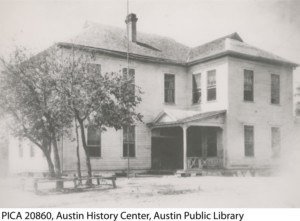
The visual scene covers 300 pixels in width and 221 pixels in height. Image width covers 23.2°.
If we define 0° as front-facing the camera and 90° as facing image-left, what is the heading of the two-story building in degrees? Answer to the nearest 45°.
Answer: approximately 315°

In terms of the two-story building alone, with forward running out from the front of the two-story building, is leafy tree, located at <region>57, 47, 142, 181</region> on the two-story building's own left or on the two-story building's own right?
on the two-story building's own right

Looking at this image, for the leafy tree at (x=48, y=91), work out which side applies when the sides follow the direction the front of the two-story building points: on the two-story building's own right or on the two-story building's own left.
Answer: on the two-story building's own right

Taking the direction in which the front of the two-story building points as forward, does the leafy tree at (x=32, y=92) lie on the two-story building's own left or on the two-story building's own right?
on the two-story building's own right
